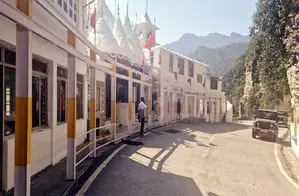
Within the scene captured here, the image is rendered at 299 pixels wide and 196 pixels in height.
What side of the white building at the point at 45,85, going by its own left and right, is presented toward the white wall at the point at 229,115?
left

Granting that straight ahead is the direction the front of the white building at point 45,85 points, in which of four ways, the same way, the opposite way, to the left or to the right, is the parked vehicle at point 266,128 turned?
to the right

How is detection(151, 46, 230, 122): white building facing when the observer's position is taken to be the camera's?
facing the viewer and to the right of the viewer

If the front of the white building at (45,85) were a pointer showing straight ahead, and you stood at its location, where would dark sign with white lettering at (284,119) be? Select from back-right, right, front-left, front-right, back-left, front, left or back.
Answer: left

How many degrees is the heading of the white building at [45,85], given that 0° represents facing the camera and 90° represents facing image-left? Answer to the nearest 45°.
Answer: approximately 315°

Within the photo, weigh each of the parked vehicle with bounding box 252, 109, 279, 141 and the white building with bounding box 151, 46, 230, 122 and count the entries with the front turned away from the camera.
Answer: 0

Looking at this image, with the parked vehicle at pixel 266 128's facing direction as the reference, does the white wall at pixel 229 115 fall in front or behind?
behind

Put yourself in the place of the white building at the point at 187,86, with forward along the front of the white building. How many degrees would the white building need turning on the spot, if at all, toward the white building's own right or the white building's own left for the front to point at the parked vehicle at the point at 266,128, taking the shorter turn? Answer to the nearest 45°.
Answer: approximately 45° to the white building's own right

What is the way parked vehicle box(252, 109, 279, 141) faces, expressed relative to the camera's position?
facing the viewer
